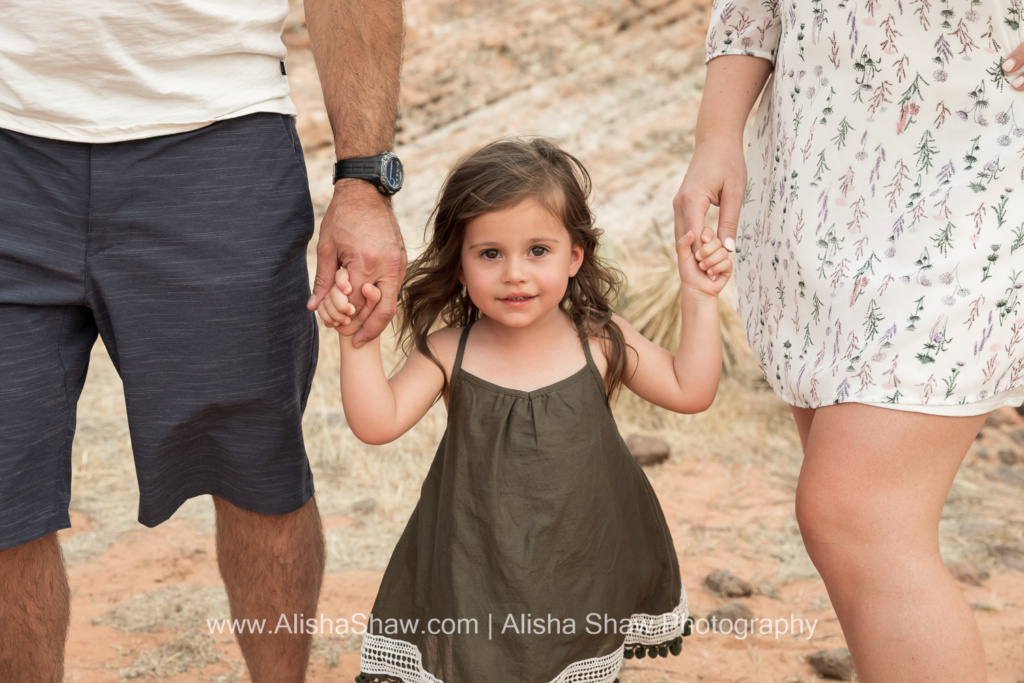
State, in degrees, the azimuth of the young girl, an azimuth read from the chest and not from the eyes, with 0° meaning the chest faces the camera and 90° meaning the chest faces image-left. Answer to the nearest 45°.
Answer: approximately 0°

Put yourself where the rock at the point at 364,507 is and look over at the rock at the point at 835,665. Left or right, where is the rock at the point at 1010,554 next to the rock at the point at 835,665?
left

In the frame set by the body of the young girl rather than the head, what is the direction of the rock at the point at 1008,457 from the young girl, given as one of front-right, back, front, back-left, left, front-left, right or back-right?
back-left

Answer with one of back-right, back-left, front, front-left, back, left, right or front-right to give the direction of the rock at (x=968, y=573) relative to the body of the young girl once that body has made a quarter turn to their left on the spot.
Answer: front-left

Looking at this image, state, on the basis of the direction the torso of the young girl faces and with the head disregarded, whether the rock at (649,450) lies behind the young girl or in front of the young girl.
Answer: behind

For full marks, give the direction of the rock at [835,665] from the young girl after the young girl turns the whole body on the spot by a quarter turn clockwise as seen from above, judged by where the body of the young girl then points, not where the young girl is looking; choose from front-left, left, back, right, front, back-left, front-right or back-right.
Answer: back-right

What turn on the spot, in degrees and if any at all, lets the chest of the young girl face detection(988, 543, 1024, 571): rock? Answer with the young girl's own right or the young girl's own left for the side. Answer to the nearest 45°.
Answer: approximately 135° to the young girl's own left
